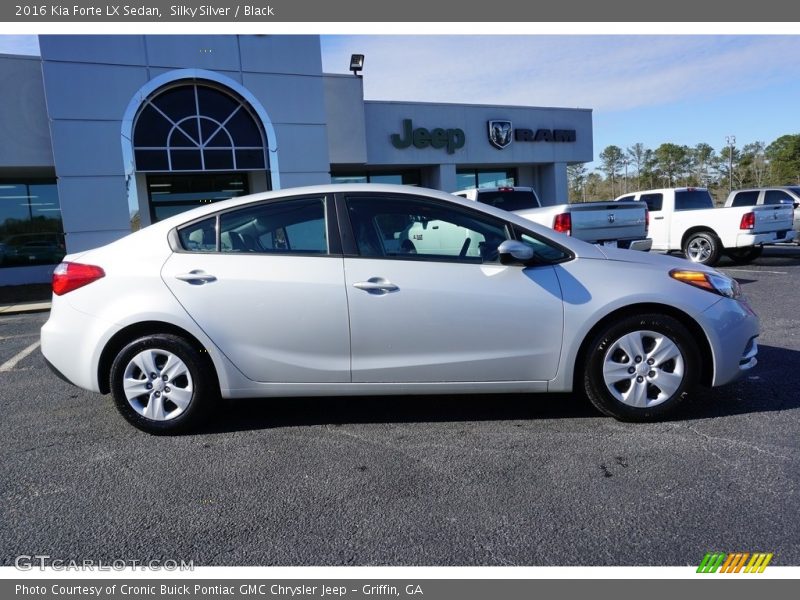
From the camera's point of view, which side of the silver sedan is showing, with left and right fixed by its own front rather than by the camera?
right

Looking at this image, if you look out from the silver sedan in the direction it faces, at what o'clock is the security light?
The security light is roughly at 9 o'clock from the silver sedan.

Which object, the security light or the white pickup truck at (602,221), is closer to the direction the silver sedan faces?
the white pickup truck

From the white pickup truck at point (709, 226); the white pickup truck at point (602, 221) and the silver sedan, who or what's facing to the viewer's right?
the silver sedan

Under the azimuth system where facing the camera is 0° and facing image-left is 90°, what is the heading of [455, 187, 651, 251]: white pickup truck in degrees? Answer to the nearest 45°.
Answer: approximately 135°

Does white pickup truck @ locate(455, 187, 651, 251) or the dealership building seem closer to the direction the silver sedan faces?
the white pickup truck

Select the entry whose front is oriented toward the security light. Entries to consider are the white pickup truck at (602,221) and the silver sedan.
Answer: the white pickup truck

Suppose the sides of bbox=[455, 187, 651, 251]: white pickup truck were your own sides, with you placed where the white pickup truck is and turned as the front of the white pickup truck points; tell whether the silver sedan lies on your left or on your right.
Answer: on your left

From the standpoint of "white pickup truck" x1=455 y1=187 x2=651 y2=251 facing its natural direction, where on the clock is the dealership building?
The dealership building is roughly at 11 o'clock from the white pickup truck.

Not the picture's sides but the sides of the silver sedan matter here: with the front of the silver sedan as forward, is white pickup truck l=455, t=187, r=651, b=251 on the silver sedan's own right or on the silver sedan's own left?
on the silver sedan's own left
